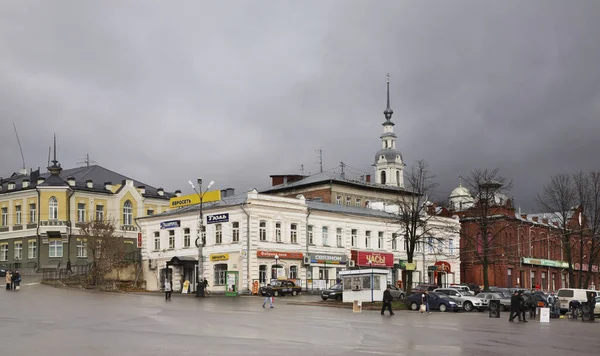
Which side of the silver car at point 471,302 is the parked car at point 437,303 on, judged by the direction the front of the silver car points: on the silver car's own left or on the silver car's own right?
on the silver car's own right

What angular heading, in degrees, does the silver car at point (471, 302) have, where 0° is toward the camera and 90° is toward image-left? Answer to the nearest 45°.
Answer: approximately 315°
